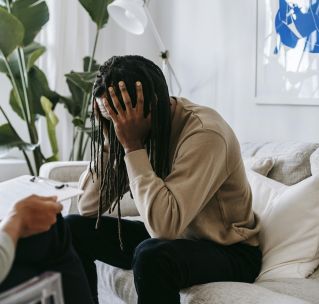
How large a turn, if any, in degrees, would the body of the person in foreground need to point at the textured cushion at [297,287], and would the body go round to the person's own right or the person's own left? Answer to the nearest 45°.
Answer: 0° — they already face it

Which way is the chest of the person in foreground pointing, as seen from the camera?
to the viewer's right

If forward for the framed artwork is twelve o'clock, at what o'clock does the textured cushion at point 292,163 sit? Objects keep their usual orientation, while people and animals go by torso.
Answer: The textured cushion is roughly at 12 o'clock from the framed artwork.

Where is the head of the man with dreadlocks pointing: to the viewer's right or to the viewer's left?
to the viewer's left

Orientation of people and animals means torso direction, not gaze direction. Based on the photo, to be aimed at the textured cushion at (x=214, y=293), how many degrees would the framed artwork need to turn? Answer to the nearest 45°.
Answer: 0° — it already faces it

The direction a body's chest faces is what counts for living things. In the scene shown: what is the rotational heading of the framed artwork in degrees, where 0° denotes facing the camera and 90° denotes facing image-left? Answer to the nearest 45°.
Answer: approximately 0°
